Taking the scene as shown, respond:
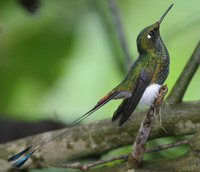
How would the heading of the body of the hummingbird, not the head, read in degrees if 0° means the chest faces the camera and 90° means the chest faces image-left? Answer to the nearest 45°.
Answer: approximately 270°

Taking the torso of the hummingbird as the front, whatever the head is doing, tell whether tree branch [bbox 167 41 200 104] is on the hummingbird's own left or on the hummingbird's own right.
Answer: on the hummingbird's own left
